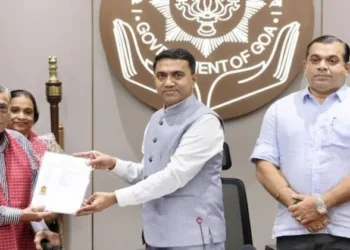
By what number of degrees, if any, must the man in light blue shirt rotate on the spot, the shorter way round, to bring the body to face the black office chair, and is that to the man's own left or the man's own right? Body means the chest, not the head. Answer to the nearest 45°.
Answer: approximately 135° to the man's own right

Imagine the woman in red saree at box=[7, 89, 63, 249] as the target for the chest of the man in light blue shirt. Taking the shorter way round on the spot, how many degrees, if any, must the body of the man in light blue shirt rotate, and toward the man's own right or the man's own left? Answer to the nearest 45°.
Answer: approximately 90° to the man's own right

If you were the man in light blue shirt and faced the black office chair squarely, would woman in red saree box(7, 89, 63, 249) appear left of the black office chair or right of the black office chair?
left

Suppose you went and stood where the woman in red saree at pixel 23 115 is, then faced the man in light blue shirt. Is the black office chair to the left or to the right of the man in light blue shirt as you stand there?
left

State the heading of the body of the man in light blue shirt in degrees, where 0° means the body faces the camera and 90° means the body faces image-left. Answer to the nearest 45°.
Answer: approximately 0°
